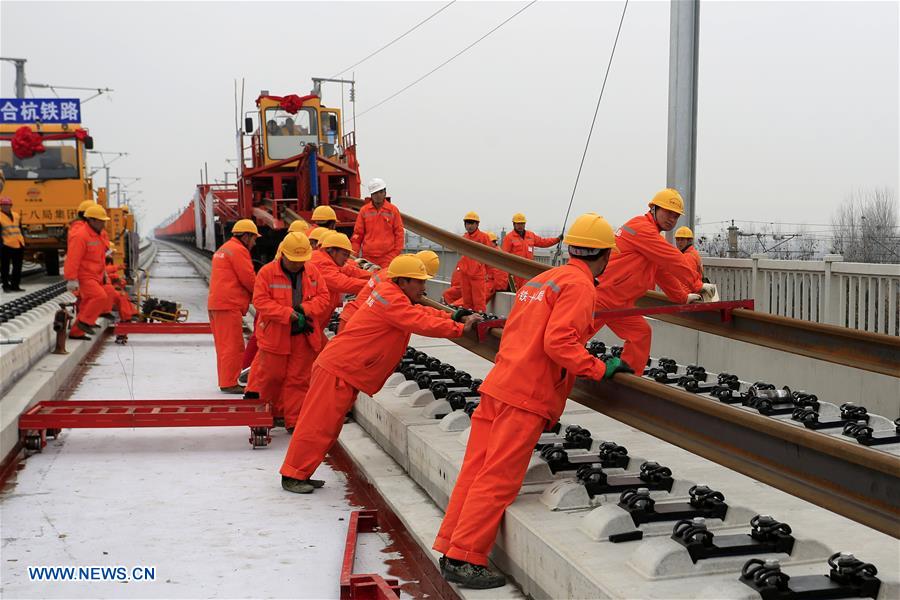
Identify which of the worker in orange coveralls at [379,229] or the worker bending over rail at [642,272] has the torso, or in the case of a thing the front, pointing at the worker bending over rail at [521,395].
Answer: the worker in orange coveralls

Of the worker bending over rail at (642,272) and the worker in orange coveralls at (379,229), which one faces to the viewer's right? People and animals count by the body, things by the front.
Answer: the worker bending over rail

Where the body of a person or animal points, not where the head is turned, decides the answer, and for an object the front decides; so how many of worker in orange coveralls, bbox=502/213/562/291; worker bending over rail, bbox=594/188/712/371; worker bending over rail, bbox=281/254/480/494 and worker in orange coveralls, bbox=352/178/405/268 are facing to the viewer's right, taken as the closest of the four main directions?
2

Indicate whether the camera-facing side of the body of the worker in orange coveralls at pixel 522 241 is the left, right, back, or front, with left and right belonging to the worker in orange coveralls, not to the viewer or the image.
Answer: front

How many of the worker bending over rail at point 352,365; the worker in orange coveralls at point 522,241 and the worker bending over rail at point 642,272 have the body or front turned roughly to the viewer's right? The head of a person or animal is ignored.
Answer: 2

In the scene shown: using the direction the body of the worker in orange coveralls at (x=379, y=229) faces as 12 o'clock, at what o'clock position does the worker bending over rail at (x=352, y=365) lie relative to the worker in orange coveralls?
The worker bending over rail is roughly at 12 o'clock from the worker in orange coveralls.

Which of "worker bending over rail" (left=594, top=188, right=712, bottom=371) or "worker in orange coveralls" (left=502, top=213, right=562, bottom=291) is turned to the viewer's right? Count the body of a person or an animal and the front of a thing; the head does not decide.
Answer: the worker bending over rail

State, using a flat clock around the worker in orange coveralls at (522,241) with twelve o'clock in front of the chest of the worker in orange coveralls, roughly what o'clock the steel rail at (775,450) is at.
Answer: The steel rail is roughly at 12 o'clock from the worker in orange coveralls.

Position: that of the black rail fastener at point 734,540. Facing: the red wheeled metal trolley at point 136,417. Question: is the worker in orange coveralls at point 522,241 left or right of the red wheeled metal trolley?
right

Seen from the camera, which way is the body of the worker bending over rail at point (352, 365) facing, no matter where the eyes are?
to the viewer's right

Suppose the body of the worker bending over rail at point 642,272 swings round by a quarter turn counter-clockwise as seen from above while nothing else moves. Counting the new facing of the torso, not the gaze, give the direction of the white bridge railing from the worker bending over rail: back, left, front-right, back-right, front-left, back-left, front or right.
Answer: front-right

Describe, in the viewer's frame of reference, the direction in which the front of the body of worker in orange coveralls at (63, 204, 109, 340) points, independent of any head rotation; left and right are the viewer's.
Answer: facing the viewer and to the right of the viewer

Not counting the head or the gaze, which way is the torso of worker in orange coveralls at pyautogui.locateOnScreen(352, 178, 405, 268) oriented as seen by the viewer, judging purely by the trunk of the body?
toward the camera

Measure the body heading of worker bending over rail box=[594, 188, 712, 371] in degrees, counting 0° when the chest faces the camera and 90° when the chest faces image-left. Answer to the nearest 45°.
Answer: approximately 270°

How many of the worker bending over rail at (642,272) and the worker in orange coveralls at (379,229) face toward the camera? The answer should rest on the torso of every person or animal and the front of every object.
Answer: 1

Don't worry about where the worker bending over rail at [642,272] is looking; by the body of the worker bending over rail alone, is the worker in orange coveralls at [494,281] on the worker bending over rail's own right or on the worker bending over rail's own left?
on the worker bending over rail's own left

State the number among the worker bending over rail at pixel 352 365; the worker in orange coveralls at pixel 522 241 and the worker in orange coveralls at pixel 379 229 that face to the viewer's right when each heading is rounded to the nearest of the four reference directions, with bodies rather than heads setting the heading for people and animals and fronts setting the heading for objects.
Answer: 1
